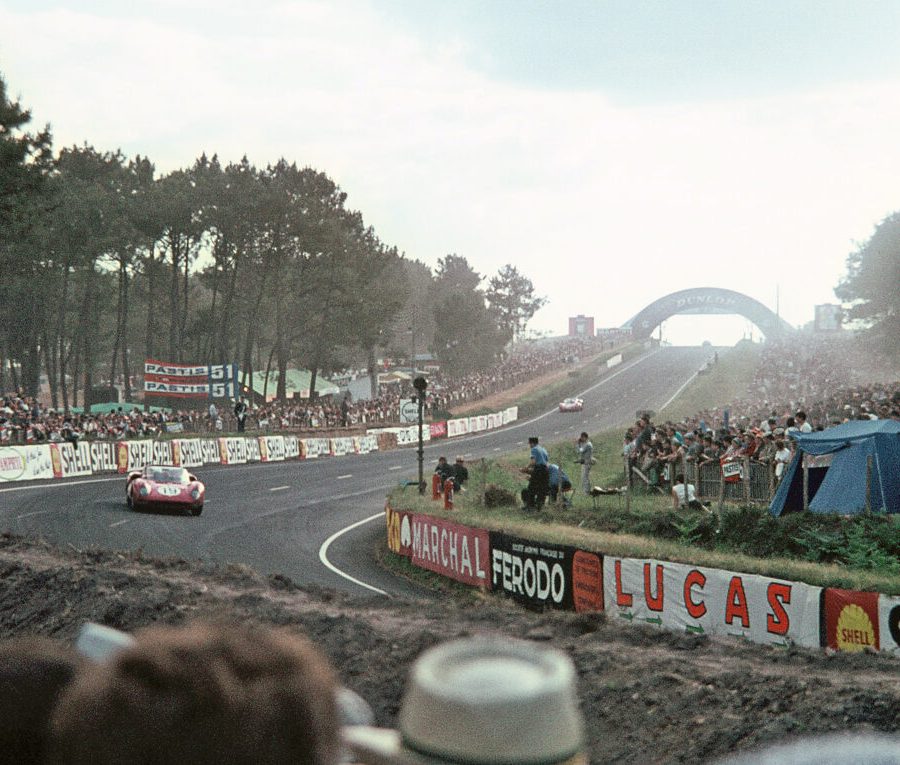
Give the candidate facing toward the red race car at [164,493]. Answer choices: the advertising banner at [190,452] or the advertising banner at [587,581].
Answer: the advertising banner at [190,452]

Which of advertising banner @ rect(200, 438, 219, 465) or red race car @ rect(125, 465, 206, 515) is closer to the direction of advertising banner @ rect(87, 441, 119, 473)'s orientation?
the red race car

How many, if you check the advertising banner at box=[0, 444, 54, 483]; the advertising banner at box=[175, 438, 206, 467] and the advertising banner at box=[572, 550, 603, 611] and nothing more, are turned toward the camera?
3

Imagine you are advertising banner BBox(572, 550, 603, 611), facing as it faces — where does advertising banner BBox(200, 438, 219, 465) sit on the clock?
advertising banner BBox(200, 438, 219, 465) is roughly at 5 o'clock from advertising banner BBox(572, 550, 603, 611).

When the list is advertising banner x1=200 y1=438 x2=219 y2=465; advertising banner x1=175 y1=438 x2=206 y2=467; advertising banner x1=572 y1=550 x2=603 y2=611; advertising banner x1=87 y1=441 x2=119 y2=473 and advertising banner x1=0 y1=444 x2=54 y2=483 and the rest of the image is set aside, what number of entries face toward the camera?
5

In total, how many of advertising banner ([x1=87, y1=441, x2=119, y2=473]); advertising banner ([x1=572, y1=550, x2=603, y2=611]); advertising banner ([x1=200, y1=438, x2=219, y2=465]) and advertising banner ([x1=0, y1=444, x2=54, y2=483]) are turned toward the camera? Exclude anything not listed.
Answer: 4

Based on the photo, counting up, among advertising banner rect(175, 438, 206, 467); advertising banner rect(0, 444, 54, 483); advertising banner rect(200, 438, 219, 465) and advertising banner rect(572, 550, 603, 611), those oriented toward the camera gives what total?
4

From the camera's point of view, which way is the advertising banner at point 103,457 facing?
toward the camera

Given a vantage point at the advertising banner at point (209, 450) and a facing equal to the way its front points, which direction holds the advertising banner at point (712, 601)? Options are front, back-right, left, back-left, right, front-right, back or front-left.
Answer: front

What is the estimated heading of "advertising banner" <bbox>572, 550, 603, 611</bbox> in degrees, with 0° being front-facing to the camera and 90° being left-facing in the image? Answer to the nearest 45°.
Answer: approximately 0°

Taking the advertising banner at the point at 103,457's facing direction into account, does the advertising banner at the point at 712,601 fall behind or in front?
in front

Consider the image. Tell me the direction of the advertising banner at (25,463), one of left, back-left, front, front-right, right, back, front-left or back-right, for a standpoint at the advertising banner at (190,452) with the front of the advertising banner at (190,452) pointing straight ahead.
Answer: front-right

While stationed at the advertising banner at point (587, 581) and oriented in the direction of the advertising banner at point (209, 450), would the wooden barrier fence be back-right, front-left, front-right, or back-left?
front-right

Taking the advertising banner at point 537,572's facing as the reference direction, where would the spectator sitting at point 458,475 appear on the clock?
The spectator sitting is roughly at 4 o'clock from the advertising banner.
